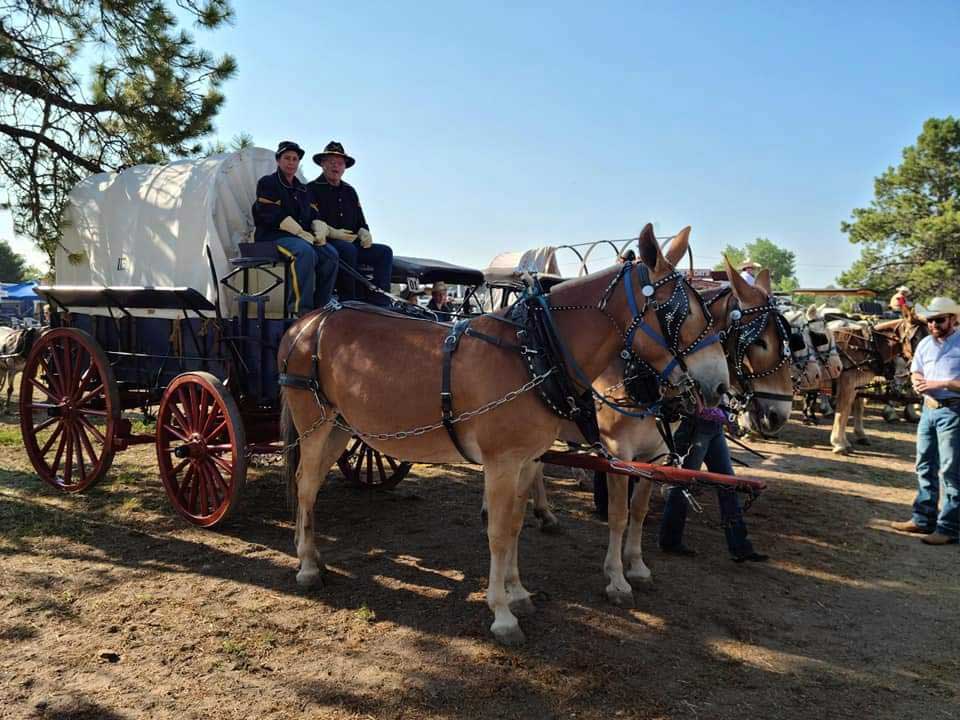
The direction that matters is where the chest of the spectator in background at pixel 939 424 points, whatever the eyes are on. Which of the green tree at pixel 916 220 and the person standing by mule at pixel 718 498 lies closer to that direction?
the person standing by mule

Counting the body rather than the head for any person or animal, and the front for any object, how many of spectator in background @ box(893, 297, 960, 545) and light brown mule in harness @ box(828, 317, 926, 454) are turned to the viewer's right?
1

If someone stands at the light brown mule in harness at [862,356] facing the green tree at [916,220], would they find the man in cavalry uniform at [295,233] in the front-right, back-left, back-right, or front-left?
back-left

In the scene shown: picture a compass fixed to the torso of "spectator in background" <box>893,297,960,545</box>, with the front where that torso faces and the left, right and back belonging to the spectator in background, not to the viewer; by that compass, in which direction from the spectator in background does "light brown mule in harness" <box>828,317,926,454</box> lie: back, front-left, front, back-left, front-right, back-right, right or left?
back-right

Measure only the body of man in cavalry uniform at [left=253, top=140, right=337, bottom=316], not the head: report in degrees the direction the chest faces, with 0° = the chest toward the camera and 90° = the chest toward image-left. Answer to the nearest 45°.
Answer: approximately 315°

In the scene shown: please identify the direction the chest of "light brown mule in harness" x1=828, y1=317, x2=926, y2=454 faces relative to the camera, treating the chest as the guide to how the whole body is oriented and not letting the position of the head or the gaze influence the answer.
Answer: to the viewer's right

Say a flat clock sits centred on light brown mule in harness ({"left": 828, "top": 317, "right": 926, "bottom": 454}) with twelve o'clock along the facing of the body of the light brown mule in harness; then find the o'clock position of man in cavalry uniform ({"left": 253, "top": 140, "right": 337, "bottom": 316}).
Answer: The man in cavalry uniform is roughly at 4 o'clock from the light brown mule in harness.

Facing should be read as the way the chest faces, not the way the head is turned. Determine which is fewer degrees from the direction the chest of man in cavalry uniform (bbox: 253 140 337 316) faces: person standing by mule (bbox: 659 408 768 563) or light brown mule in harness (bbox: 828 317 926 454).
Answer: the person standing by mule

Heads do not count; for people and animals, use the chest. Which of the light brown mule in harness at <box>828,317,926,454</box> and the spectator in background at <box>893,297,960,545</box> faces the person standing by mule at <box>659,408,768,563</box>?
the spectator in background
